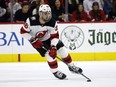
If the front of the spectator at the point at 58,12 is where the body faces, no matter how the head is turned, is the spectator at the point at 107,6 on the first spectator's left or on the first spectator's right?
on the first spectator's left

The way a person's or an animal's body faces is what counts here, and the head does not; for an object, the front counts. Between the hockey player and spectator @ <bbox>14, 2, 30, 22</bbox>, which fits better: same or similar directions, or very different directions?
same or similar directions

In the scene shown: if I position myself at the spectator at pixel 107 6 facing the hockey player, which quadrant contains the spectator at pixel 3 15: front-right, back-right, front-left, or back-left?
front-right

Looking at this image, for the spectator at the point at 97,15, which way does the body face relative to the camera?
toward the camera

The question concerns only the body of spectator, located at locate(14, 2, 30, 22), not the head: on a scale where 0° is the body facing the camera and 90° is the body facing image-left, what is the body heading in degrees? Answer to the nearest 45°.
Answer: approximately 315°

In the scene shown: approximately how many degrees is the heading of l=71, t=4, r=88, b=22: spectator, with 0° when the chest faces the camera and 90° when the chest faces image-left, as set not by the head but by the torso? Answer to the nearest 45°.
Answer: approximately 0°

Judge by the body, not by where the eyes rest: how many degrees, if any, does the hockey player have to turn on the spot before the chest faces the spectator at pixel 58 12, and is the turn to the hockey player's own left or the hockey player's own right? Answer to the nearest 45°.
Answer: approximately 135° to the hockey player's own left

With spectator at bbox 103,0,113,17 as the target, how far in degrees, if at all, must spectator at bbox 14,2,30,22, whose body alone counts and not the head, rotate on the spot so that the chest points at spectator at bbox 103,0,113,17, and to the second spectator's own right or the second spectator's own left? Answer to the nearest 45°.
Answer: approximately 45° to the second spectator's own left

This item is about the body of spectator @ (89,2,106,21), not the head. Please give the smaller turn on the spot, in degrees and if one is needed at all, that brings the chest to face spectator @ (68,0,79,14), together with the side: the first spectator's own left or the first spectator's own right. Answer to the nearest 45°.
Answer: approximately 90° to the first spectator's own right

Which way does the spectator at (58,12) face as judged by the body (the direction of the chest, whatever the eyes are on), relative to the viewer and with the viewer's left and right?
facing the viewer
